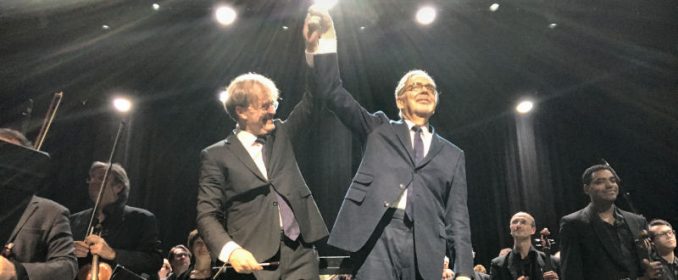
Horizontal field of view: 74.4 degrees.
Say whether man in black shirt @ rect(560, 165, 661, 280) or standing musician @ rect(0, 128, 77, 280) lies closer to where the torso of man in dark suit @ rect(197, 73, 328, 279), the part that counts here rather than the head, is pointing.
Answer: the man in black shirt

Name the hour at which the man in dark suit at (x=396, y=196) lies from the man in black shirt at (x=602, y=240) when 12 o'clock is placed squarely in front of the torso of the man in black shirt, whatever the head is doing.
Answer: The man in dark suit is roughly at 2 o'clock from the man in black shirt.

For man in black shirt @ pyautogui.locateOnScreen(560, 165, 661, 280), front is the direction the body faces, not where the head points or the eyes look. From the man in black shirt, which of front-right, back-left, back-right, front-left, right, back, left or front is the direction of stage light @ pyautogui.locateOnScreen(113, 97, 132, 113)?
back-right
